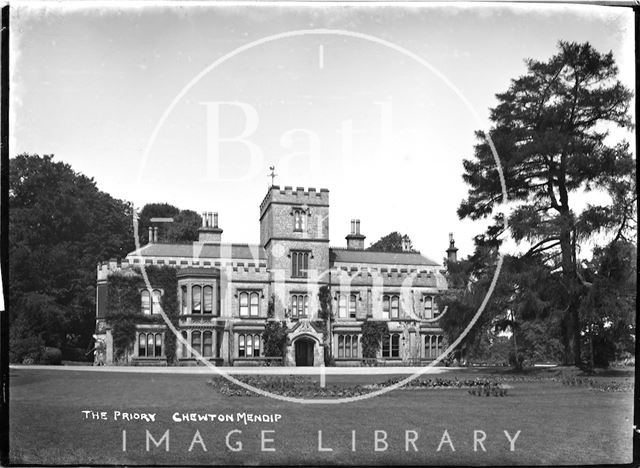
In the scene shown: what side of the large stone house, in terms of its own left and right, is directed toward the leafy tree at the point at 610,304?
left

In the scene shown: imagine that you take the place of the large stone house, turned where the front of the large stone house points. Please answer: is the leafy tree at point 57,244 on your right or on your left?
on your right

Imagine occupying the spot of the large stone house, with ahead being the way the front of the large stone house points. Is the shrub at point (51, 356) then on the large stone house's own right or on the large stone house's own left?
on the large stone house's own right

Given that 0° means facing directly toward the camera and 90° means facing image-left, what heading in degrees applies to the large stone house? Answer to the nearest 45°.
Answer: approximately 0°

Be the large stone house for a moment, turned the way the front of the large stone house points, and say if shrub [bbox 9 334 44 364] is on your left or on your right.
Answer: on your right
